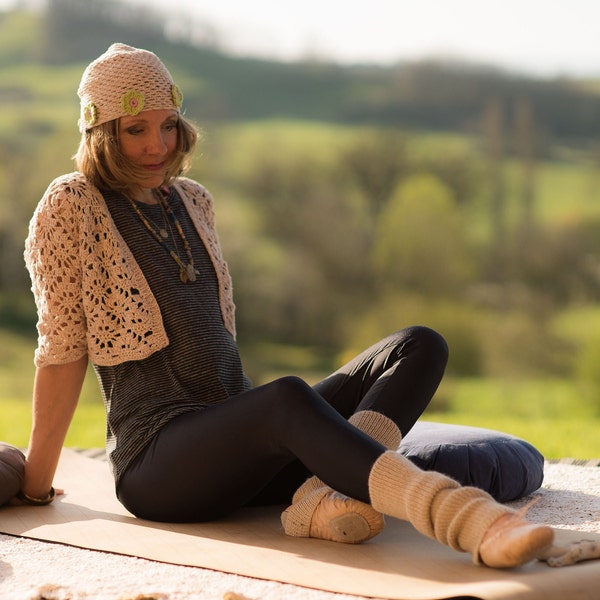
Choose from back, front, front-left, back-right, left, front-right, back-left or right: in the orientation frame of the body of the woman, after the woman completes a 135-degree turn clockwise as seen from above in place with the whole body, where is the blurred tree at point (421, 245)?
right

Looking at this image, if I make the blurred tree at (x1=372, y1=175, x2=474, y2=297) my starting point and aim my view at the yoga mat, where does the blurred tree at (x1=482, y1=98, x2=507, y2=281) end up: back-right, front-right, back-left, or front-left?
back-left

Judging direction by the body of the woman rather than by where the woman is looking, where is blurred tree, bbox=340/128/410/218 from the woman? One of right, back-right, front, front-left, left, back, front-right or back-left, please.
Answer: back-left

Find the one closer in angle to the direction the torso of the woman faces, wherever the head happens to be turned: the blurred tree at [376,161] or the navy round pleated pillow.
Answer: the navy round pleated pillow

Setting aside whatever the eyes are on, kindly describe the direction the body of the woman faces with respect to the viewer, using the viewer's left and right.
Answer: facing the viewer and to the right of the viewer

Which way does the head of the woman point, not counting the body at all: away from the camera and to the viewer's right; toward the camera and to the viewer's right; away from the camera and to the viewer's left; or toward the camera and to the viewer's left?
toward the camera and to the viewer's right

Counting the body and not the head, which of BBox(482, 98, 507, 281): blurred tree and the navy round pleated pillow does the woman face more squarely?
the navy round pleated pillow

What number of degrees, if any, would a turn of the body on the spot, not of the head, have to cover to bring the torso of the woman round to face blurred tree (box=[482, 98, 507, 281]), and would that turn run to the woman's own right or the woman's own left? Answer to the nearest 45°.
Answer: approximately 135° to the woman's own left

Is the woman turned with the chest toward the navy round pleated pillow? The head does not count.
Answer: no
